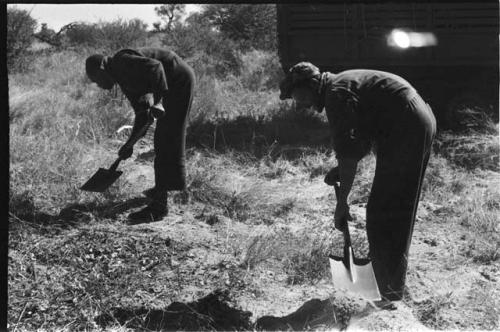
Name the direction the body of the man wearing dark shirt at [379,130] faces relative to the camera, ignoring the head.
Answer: to the viewer's left

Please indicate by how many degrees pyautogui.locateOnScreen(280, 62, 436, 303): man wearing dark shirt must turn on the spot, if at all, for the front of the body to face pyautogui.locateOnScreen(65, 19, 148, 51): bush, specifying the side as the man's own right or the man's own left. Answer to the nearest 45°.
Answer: approximately 45° to the man's own right

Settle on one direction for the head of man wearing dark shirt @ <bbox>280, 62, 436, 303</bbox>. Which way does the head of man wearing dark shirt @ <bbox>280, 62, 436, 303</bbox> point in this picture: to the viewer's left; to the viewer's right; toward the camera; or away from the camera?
to the viewer's left

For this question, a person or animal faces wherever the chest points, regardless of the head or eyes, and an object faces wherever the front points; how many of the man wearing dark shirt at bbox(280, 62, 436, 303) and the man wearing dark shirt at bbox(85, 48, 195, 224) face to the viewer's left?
2

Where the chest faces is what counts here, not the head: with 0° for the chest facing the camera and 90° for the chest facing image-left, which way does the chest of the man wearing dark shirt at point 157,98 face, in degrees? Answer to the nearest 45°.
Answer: approximately 90°

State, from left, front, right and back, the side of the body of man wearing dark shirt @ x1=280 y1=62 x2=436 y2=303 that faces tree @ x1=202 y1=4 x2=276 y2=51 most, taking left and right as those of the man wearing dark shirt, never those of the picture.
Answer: right

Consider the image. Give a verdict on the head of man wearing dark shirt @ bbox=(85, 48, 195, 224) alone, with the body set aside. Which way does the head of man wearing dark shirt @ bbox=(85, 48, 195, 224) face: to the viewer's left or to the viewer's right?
to the viewer's left
